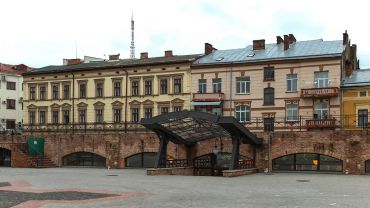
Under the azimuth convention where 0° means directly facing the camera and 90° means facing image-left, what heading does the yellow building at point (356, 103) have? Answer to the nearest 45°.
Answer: approximately 0°

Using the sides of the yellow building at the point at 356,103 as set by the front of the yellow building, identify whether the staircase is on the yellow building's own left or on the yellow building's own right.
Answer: on the yellow building's own right

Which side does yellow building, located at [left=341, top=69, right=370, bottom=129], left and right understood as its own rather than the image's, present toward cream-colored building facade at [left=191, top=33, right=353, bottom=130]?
right
